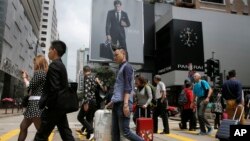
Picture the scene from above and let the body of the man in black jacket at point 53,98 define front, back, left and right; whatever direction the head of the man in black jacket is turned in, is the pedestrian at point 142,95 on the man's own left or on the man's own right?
on the man's own right

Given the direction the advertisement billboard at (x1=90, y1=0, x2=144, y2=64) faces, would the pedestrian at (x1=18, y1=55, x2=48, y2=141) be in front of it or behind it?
in front

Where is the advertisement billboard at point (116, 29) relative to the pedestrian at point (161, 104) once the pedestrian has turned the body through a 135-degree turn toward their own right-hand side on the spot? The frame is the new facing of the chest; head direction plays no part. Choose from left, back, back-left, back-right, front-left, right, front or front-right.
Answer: front-left

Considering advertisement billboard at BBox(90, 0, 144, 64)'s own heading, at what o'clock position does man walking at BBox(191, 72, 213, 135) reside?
The man walking is roughly at 12 o'clock from the advertisement billboard.

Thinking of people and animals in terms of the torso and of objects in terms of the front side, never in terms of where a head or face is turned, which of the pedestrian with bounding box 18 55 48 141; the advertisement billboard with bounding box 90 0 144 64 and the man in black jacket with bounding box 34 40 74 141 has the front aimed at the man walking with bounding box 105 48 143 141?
the advertisement billboard

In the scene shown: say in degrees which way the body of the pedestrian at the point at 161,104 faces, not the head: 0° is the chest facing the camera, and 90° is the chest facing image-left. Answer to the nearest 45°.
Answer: approximately 90°

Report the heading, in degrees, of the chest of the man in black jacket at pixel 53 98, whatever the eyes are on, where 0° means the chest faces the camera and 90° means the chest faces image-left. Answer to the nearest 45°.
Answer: approximately 90°

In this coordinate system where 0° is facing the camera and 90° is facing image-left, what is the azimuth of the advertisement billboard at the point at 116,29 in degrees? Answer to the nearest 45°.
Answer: approximately 0°
